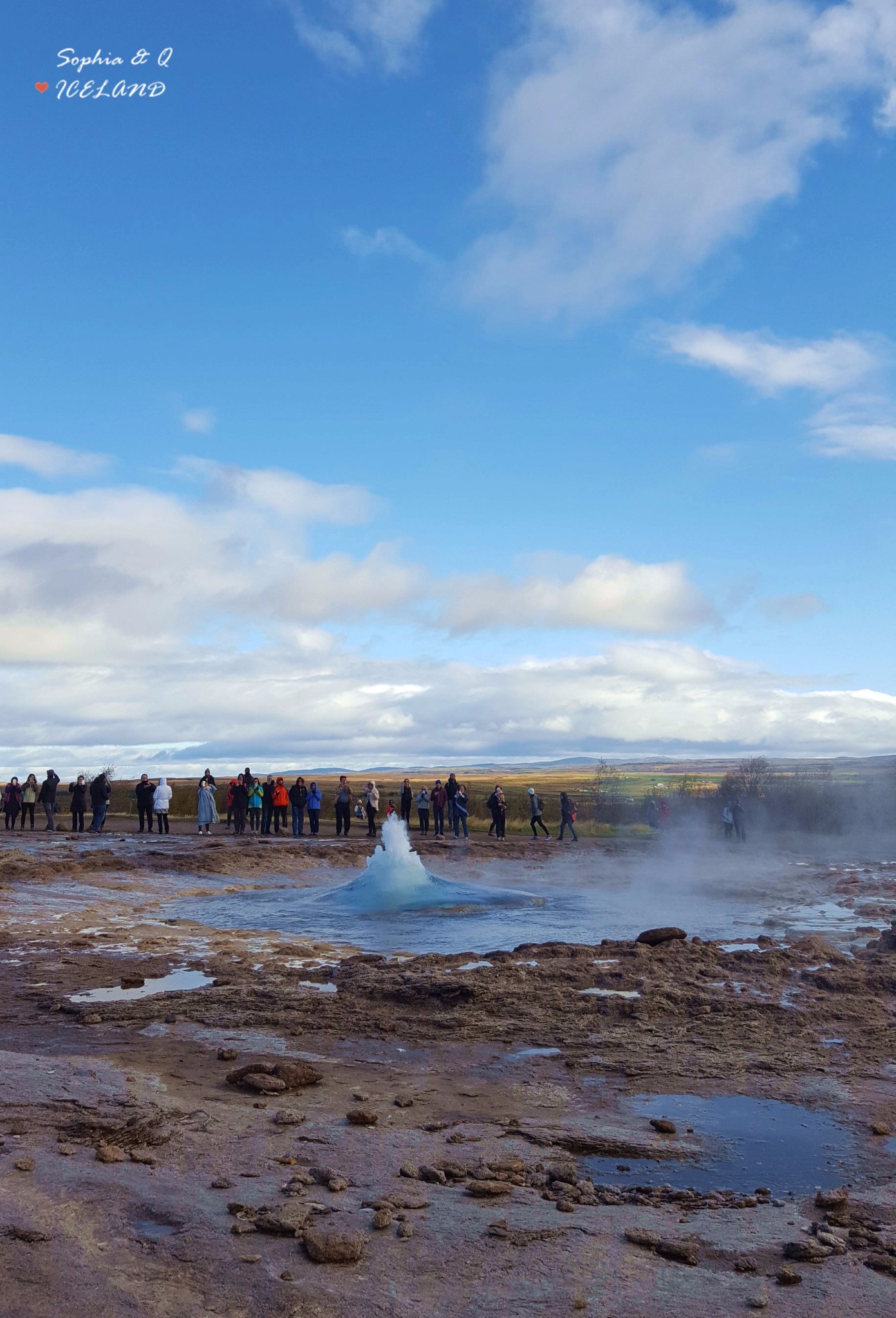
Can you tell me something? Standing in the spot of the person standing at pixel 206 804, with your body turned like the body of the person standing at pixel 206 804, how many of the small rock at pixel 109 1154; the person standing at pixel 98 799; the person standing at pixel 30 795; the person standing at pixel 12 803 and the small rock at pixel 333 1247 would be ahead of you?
2

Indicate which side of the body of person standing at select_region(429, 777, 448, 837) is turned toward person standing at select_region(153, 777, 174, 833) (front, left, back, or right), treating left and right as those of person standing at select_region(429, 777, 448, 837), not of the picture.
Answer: right

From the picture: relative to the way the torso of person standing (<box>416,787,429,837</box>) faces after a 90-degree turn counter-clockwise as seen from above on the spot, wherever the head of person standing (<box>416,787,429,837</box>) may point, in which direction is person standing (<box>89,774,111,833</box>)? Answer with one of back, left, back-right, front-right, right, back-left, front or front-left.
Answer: back

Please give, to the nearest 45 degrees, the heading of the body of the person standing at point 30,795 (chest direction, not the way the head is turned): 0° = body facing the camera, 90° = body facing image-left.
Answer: approximately 0°

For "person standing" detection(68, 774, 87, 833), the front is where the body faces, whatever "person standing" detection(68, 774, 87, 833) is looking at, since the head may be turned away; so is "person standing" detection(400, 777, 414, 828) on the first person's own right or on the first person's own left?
on the first person's own left

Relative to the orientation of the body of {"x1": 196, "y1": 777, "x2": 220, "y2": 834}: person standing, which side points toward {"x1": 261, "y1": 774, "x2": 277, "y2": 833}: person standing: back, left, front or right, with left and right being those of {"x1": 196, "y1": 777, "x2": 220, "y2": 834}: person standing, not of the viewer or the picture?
left

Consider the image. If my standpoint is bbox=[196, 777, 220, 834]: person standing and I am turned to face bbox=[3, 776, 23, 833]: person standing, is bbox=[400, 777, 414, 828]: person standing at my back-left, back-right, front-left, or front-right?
back-right

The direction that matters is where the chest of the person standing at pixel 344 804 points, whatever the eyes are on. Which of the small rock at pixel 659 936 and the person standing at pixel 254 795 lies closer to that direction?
the small rock

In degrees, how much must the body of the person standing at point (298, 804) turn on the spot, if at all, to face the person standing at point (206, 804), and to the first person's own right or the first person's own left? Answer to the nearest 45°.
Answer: approximately 90° to the first person's own right

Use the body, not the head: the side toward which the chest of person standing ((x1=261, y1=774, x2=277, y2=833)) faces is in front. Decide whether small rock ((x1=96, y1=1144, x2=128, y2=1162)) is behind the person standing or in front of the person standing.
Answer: in front
